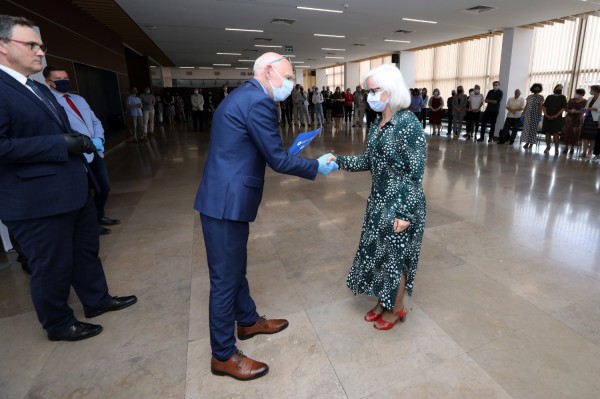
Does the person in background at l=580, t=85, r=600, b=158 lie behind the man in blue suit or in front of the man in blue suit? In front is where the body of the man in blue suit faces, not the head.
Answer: in front

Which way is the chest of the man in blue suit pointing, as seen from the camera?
to the viewer's right

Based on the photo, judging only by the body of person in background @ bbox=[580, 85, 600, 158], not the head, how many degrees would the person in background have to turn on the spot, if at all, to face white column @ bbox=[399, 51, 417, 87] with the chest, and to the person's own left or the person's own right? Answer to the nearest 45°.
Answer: approximately 90° to the person's own right

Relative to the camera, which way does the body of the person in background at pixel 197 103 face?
toward the camera

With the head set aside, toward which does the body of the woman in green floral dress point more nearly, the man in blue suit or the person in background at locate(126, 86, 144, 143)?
the man in blue suit

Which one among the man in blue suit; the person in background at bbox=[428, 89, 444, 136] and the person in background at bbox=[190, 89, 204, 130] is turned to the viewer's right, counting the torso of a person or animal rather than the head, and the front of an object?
the man in blue suit

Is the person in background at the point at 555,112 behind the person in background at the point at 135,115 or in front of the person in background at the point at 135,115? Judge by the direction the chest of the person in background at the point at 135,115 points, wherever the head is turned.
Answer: in front

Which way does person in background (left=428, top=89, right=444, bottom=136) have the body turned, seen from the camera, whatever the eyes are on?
toward the camera

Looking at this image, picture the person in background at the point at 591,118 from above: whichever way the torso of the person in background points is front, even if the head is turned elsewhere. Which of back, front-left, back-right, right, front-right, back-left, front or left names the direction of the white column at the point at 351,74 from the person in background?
right

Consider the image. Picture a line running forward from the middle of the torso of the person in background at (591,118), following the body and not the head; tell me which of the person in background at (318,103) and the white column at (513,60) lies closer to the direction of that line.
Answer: the person in background

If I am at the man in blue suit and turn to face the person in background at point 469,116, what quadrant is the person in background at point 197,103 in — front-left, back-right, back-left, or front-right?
front-left

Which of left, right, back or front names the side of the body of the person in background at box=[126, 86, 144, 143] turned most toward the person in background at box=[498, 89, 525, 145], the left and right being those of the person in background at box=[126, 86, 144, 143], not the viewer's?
front

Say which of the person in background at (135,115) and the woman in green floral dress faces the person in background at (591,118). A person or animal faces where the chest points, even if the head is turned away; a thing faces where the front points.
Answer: the person in background at (135,115)

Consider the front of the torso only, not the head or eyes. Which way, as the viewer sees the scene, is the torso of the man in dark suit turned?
to the viewer's right

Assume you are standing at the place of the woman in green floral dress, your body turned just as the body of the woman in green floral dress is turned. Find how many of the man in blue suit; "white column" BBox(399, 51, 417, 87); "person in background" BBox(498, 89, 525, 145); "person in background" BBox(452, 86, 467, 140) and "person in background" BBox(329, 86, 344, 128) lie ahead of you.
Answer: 1
